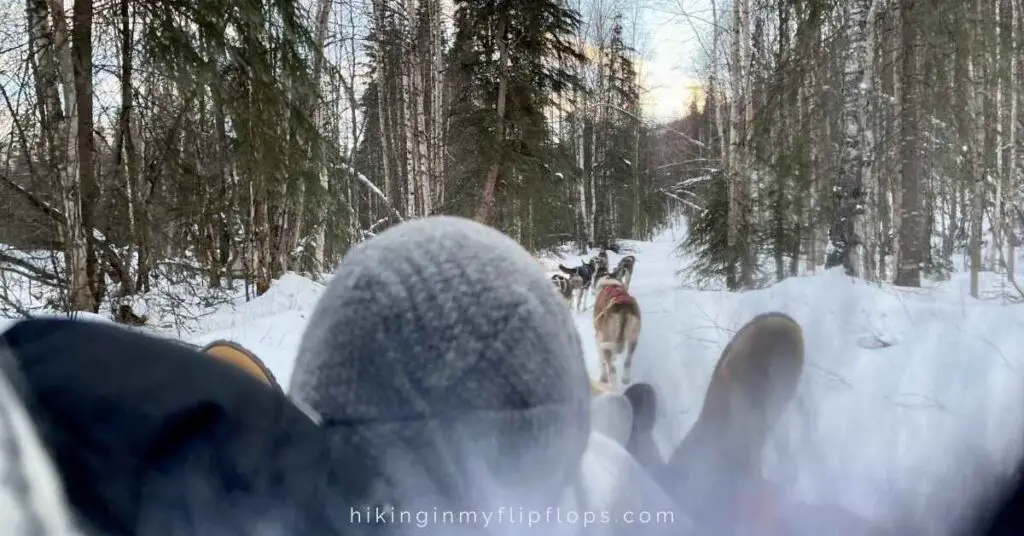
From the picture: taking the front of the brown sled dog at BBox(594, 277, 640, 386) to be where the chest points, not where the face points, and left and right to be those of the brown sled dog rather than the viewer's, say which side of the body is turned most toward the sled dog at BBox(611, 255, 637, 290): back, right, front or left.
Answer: front

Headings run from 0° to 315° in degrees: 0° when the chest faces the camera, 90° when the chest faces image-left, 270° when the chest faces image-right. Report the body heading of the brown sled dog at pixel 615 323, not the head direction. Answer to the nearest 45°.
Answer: approximately 180°
